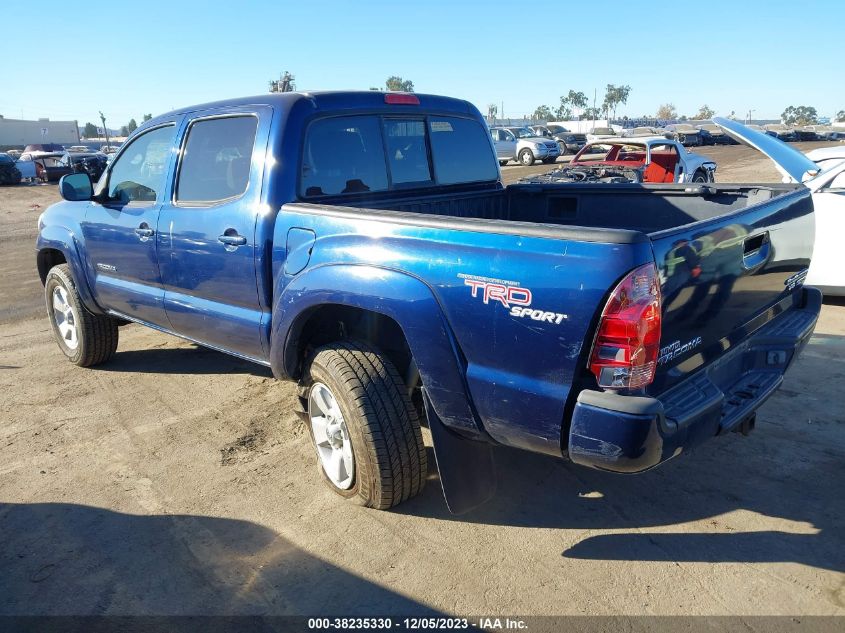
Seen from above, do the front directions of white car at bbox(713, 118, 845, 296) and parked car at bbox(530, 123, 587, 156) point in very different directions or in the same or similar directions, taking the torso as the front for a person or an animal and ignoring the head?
very different directions

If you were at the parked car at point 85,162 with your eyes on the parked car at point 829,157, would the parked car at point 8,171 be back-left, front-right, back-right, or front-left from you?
back-right

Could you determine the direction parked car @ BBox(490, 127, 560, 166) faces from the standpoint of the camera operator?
facing the viewer and to the right of the viewer

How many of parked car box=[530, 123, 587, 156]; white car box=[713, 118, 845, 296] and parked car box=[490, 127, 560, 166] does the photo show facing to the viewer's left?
1

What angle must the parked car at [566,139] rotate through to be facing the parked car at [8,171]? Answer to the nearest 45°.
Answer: approximately 90° to its right

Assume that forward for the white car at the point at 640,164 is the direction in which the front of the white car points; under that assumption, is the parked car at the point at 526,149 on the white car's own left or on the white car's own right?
on the white car's own right

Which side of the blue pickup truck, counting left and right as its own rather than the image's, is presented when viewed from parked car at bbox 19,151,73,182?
front

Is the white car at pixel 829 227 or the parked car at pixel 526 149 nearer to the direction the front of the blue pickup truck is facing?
the parked car

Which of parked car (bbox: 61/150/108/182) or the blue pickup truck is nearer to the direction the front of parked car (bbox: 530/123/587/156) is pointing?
the blue pickup truck

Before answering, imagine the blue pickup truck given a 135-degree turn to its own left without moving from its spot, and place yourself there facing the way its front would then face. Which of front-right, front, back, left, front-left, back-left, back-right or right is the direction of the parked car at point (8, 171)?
back-right

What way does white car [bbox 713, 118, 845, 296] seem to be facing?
to the viewer's left

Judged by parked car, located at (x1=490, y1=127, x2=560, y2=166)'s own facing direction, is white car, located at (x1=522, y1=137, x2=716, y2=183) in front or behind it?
in front

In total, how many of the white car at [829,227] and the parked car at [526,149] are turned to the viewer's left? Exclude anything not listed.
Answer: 1
